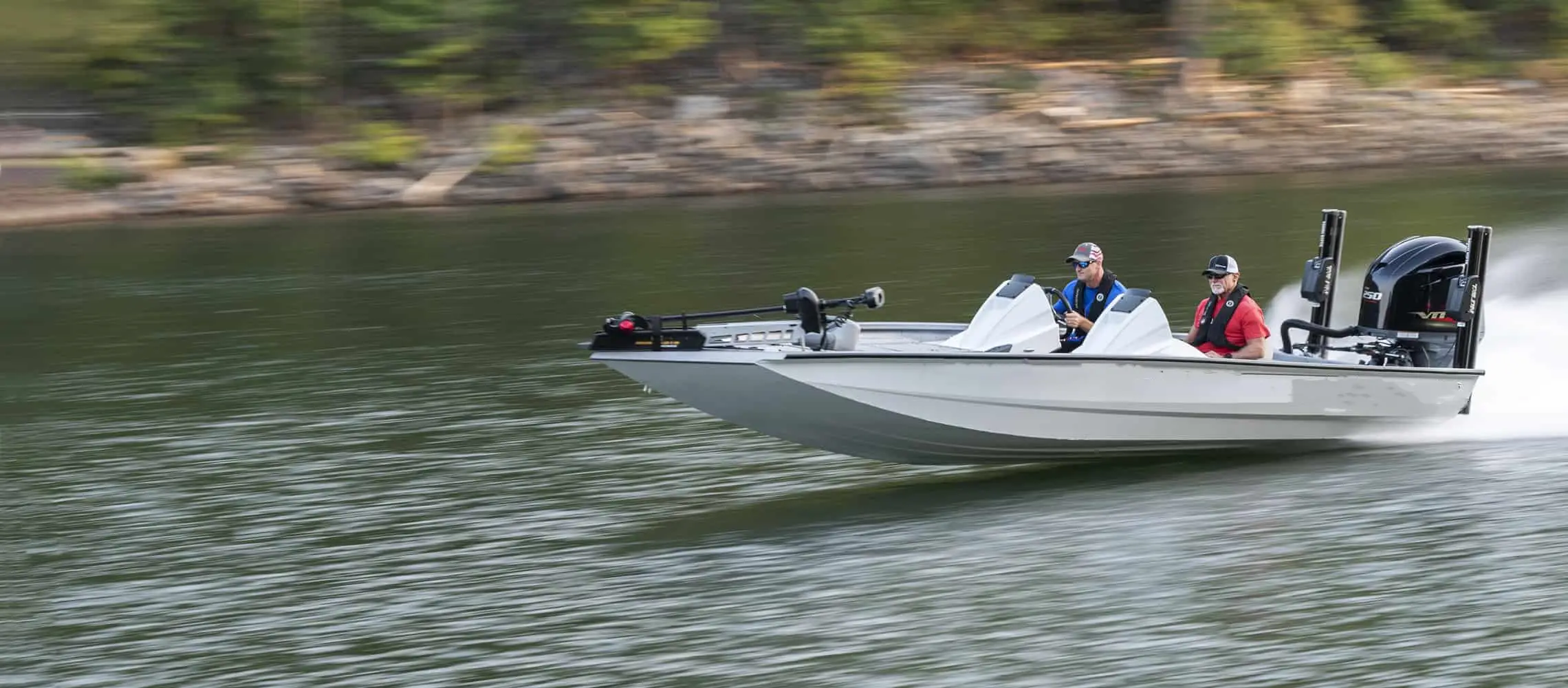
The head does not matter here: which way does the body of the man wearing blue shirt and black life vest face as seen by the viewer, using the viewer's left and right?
facing the viewer and to the left of the viewer

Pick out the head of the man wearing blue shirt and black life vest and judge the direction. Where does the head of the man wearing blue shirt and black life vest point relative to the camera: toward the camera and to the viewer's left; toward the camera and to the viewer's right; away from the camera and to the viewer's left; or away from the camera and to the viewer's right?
toward the camera and to the viewer's left

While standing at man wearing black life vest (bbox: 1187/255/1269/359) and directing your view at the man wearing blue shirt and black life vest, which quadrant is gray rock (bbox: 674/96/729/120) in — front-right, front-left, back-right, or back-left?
front-right

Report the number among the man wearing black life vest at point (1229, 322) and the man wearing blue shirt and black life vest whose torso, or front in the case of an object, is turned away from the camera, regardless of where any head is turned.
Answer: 0

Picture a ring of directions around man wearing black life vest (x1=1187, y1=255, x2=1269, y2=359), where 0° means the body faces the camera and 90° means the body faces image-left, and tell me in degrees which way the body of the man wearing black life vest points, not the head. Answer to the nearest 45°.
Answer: approximately 45°

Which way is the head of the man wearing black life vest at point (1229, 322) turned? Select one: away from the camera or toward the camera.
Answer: toward the camera

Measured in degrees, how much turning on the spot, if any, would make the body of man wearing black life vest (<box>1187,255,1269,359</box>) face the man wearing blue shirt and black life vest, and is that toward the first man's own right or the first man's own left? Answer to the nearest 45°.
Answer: approximately 45° to the first man's own right

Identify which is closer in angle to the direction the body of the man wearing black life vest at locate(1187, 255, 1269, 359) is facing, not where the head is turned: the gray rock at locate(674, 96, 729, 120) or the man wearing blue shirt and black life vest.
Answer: the man wearing blue shirt and black life vest

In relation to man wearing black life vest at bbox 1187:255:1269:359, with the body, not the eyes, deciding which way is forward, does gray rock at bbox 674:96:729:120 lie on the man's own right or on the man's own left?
on the man's own right
